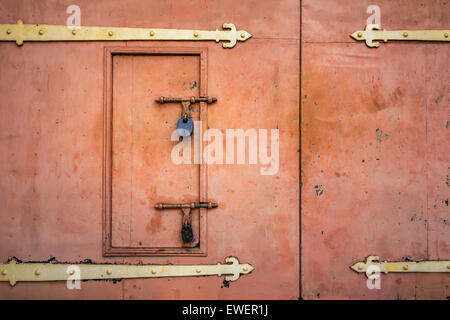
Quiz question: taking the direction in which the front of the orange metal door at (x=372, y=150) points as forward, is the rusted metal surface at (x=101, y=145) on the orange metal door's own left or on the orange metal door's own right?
on the orange metal door's own right

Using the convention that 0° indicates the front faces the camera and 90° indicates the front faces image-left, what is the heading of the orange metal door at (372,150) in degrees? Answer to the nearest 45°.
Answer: approximately 0°
